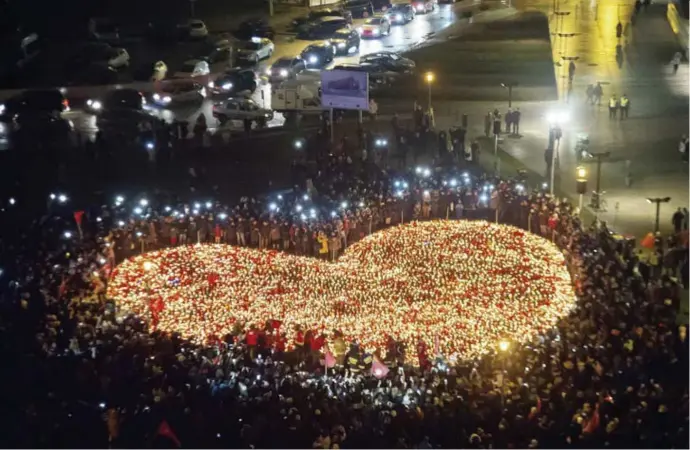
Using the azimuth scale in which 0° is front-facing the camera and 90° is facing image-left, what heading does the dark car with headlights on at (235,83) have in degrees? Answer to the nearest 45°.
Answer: approximately 45°

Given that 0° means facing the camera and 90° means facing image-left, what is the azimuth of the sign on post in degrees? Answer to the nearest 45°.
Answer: approximately 0°

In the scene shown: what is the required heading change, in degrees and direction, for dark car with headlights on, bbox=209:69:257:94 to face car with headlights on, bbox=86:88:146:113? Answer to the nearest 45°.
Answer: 0° — it already faces it

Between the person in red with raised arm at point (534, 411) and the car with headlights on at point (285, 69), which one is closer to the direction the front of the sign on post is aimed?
the person in red with raised arm

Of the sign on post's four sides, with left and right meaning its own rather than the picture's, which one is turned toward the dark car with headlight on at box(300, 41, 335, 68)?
back

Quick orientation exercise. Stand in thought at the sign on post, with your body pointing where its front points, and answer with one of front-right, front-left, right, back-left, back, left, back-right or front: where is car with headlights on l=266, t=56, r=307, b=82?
back

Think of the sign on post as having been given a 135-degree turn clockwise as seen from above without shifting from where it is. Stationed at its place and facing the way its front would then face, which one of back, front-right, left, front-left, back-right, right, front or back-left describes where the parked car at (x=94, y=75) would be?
front

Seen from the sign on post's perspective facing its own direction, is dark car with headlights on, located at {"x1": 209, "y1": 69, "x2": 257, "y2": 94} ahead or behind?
behind

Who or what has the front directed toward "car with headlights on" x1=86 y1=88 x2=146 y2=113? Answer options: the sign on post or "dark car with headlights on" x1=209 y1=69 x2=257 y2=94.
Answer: "dark car with headlights on" x1=209 y1=69 x2=257 y2=94

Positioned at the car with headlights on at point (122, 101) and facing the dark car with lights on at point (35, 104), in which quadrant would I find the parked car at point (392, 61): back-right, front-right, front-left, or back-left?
back-right

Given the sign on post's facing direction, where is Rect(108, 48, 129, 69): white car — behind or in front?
behind

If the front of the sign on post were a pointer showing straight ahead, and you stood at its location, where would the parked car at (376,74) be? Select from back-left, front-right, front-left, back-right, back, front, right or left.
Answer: back

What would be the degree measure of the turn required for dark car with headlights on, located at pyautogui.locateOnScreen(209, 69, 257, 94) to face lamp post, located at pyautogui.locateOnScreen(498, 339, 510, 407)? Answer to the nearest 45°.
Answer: approximately 45° to its left

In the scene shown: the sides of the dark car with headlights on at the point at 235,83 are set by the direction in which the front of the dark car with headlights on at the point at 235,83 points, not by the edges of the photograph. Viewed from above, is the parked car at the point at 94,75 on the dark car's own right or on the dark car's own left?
on the dark car's own right

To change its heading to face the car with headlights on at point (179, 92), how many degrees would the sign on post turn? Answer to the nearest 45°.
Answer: approximately 135° to its right

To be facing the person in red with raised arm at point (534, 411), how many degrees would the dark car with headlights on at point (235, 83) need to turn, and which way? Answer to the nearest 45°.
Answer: approximately 45° to its left

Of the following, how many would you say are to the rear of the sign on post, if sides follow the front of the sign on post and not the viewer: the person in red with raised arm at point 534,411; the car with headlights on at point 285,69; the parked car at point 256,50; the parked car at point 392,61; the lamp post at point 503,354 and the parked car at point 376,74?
4
